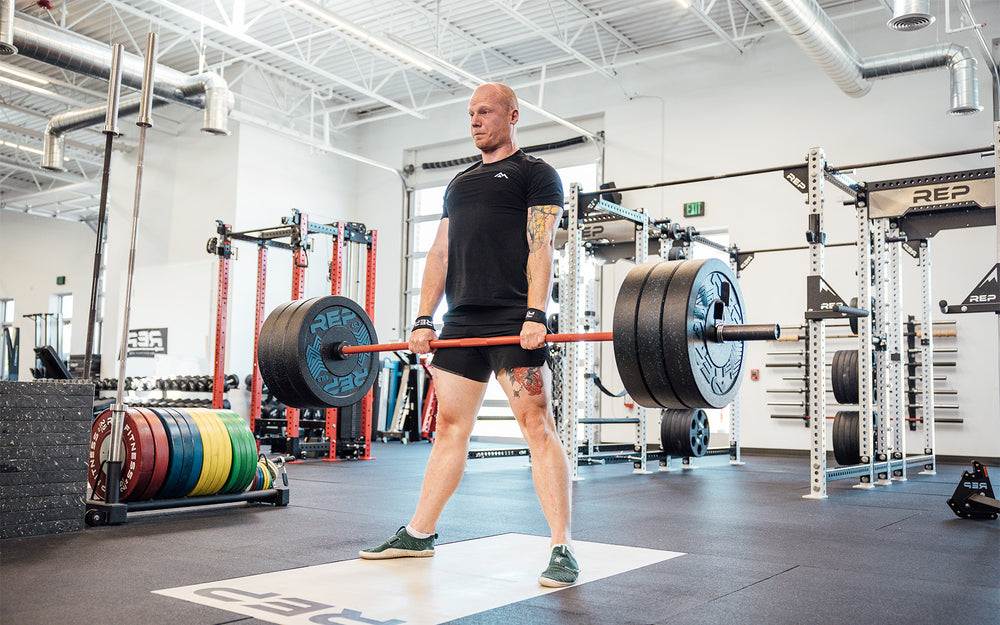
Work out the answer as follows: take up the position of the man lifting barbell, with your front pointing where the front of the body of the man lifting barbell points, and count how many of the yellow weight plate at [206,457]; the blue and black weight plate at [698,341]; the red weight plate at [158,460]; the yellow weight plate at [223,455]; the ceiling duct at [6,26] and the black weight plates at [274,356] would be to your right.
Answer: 5

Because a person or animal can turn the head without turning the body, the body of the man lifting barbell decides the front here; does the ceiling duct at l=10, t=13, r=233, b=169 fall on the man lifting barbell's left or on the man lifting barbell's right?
on the man lifting barbell's right

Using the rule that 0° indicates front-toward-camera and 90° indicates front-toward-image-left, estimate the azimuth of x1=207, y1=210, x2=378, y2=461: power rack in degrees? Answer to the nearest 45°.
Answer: approximately 45°

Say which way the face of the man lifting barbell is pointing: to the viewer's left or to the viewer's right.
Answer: to the viewer's left

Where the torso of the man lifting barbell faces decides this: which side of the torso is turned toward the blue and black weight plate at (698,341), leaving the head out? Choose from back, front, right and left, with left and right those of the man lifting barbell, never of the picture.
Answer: left

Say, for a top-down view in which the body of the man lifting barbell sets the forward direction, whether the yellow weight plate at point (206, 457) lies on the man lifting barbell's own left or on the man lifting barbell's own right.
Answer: on the man lifting barbell's own right

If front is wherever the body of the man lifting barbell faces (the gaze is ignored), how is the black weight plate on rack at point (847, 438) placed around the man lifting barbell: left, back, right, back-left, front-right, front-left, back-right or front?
back

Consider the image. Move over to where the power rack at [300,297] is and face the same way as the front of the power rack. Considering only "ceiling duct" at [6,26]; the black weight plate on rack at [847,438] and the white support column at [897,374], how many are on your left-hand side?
2

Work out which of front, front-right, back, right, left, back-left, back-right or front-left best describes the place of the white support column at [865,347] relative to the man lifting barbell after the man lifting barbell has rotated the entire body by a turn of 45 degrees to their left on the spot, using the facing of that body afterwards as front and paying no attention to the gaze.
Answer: back-left

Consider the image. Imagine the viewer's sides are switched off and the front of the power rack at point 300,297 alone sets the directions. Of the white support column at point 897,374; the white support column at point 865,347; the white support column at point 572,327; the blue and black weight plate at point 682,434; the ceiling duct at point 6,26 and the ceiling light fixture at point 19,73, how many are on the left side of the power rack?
4

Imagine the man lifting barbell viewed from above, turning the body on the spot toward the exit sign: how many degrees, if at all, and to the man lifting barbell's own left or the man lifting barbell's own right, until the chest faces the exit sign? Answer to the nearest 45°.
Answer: approximately 135° to the man lifting barbell's own right

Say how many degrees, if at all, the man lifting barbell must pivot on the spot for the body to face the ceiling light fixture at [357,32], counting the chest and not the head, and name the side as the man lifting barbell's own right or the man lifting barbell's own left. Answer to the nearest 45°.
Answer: approximately 135° to the man lifting barbell's own right
